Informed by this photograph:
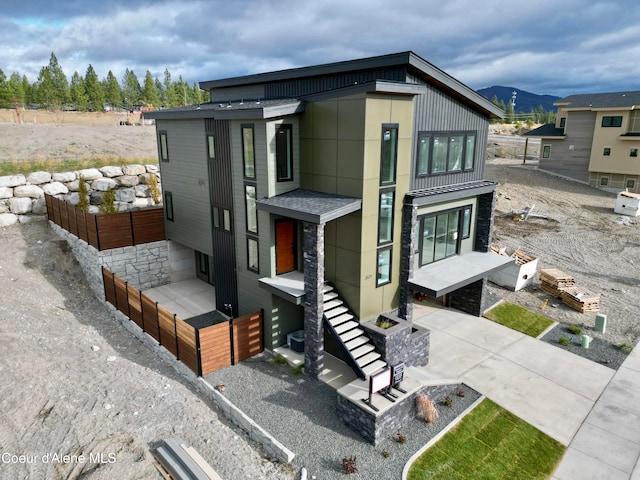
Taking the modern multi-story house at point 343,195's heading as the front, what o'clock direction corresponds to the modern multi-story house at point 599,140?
the modern multi-story house at point 599,140 is roughly at 9 o'clock from the modern multi-story house at point 343,195.

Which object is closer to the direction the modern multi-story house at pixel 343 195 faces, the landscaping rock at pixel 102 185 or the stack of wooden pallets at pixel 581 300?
the stack of wooden pallets

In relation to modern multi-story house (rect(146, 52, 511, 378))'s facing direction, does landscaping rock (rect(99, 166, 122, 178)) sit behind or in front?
behind

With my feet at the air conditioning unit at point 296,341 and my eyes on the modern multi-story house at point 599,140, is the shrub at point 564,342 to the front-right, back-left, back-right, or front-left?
front-right

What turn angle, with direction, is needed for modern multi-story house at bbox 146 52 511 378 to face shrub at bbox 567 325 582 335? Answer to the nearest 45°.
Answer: approximately 45° to its left

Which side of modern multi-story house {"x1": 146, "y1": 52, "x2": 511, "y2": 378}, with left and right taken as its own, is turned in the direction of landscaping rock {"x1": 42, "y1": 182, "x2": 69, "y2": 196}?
back

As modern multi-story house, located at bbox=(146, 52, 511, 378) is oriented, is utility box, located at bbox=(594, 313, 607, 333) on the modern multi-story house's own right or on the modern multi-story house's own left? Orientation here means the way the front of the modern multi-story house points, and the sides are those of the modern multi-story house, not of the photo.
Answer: on the modern multi-story house's own left

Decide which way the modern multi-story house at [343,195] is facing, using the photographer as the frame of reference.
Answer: facing the viewer and to the right of the viewer

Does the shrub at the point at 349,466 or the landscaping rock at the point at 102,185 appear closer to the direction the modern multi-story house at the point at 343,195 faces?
the shrub

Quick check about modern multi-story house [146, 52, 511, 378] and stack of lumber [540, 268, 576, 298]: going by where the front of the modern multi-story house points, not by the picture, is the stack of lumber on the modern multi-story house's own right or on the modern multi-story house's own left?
on the modern multi-story house's own left

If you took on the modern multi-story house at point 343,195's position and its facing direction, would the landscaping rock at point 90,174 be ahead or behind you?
behind

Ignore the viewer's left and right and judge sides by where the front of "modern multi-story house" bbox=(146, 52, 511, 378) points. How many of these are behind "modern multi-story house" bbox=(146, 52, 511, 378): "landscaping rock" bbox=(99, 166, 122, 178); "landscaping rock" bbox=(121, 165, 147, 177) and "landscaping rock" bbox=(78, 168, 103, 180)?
3

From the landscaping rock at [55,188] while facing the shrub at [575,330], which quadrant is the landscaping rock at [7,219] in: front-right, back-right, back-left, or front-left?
back-right

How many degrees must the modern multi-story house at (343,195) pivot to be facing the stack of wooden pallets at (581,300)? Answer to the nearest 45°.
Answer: approximately 45° to its left
